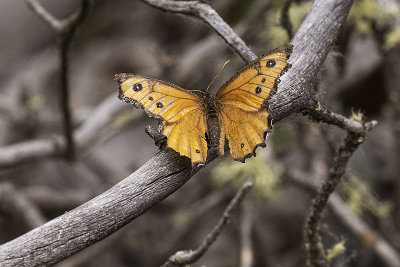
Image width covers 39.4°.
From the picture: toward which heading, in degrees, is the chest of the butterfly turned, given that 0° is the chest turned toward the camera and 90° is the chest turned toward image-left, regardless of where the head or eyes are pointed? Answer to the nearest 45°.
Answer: approximately 180°
